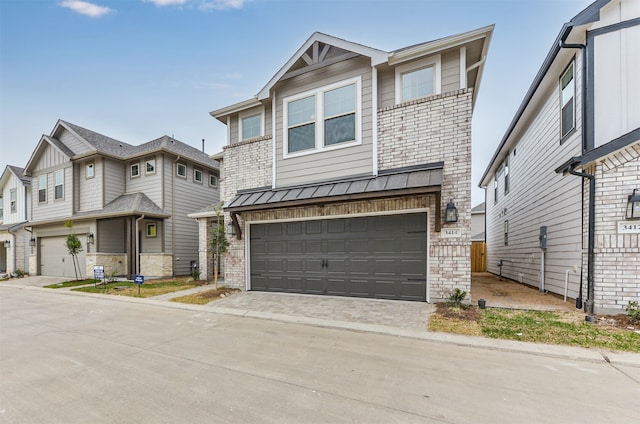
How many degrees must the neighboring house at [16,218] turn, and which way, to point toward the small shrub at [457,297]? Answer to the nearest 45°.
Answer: approximately 45° to its left

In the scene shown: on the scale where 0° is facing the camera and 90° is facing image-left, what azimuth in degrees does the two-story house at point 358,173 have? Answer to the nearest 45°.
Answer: approximately 45°

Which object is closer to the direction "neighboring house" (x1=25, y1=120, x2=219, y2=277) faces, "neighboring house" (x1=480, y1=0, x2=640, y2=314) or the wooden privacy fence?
the neighboring house

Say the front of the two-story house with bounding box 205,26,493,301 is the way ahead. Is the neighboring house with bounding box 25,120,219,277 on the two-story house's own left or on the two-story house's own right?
on the two-story house's own right
